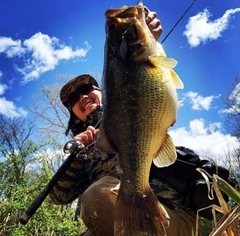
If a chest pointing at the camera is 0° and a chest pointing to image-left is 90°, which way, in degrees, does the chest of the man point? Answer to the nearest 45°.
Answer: approximately 0°
